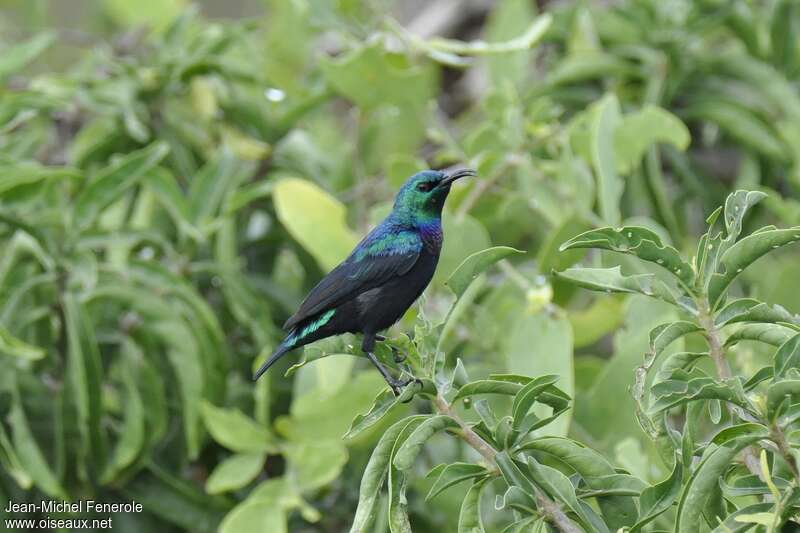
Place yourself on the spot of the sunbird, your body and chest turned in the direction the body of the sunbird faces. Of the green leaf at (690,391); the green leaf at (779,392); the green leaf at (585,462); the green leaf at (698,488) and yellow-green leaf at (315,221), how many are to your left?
1

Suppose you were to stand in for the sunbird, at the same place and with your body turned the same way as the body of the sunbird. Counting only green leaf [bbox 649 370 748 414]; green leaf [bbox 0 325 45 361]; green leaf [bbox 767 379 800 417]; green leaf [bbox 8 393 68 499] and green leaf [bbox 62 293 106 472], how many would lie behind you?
3

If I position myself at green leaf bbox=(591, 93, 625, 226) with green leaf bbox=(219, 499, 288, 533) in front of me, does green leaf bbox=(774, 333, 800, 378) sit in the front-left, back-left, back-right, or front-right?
front-left

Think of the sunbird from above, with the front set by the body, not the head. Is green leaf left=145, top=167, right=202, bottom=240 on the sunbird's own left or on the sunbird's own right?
on the sunbird's own left

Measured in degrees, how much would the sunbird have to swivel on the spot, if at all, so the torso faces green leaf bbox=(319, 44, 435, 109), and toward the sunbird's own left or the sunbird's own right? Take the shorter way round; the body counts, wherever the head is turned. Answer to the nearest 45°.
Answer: approximately 90° to the sunbird's own left

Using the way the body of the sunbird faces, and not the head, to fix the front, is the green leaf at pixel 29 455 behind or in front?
behind

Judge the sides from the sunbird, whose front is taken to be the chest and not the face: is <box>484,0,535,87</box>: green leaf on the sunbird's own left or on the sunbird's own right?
on the sunbird's own left

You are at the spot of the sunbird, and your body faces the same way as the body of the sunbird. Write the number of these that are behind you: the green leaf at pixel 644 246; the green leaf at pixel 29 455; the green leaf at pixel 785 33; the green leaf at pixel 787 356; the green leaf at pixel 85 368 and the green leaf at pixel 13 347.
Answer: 3

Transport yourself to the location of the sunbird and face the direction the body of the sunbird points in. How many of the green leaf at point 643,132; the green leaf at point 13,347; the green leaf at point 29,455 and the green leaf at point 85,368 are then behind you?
3

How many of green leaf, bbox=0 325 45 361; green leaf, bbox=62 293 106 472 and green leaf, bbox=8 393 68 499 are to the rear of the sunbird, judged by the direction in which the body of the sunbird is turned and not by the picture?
3

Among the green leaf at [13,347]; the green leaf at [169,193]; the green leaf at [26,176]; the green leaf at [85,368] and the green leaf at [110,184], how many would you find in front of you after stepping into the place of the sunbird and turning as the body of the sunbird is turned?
0

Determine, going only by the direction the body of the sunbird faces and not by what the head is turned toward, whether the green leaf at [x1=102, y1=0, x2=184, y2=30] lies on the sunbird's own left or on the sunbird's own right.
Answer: on the sunbird's own left

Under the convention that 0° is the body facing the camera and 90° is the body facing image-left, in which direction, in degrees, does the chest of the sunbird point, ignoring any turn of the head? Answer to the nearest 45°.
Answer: approximately 270°

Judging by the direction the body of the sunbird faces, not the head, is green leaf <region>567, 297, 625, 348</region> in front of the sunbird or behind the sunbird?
in front

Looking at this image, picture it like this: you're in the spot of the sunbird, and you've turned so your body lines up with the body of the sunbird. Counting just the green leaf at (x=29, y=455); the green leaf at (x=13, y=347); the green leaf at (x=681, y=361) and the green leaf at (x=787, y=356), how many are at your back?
2

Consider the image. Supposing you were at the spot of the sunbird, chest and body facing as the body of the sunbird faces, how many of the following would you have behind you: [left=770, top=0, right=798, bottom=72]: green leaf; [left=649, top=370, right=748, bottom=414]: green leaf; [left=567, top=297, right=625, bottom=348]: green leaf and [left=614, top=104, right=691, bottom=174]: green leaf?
0

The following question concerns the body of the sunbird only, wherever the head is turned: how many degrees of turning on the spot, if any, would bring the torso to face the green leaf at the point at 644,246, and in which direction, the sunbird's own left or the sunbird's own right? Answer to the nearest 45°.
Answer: approximately 45° to the sunbird's own right

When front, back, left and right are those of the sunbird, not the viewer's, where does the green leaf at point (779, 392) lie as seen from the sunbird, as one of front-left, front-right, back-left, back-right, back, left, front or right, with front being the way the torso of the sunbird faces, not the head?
front-right

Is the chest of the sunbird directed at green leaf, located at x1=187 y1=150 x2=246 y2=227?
no
